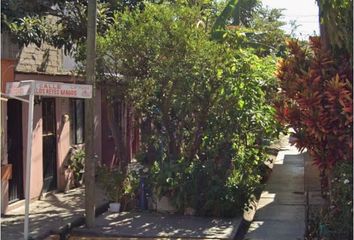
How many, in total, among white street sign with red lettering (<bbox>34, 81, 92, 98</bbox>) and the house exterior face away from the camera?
0

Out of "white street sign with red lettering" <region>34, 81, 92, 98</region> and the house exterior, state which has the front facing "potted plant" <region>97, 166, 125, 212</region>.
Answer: the house exterior

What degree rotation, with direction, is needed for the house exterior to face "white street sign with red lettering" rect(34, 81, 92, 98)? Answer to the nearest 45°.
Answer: approximately 45° to its right

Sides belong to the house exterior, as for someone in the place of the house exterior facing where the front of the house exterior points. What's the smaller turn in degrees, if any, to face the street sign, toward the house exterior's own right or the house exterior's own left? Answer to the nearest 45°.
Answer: approximately 45° to the house exterior's own right

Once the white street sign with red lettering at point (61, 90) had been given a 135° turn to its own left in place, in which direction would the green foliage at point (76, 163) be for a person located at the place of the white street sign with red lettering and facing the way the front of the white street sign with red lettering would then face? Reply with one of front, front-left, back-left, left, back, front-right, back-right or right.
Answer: front-left

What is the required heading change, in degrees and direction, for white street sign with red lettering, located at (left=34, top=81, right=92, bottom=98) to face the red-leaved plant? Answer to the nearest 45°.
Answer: approximately 90° to its left

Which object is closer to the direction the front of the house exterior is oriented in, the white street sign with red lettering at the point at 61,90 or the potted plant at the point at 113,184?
the potted plant

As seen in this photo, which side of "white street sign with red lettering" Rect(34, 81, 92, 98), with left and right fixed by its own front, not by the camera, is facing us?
front

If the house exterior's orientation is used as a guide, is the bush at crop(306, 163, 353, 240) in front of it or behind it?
in front

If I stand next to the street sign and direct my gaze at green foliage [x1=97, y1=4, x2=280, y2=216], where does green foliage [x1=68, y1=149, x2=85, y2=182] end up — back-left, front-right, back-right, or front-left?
front-left

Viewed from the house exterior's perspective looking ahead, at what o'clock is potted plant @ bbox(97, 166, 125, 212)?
The potted plant is roughly at 12 o'clock from the house exterior.

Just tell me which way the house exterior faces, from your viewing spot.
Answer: facing the viewer and to the right of the viewer

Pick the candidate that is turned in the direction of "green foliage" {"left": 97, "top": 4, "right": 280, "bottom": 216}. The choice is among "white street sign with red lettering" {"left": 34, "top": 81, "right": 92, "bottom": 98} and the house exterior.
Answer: the house exterior
